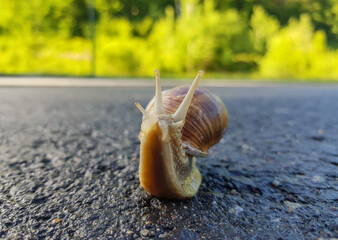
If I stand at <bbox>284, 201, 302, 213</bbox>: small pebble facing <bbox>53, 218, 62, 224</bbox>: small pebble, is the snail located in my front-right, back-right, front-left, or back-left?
front-right

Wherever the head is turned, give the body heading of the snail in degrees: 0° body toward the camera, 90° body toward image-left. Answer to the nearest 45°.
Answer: approximately 45°

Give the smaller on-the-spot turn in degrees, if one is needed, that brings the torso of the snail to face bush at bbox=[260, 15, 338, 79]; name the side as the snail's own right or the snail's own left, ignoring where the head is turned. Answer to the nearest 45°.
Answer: approximately 135° to the snail's own right

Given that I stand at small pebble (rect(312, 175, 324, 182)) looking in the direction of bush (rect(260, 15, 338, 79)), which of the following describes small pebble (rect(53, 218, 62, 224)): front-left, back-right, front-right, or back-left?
back-left

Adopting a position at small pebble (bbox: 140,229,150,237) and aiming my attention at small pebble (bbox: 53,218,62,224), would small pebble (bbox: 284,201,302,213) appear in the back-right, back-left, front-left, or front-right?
back-right
